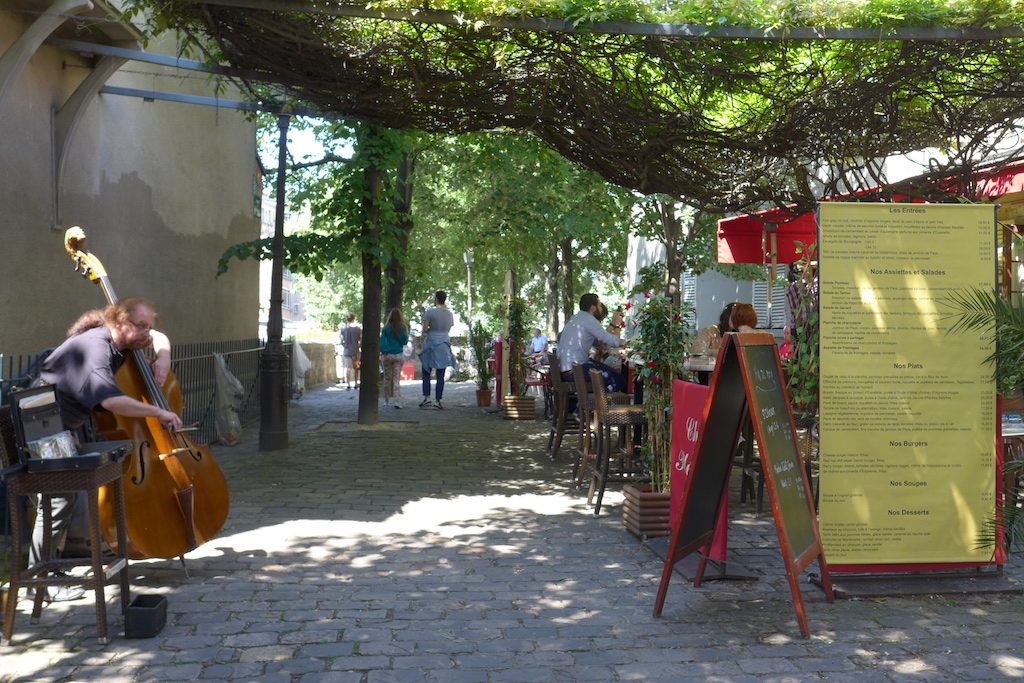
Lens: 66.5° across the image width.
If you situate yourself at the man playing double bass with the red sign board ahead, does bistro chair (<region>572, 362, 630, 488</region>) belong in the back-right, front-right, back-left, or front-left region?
front-left

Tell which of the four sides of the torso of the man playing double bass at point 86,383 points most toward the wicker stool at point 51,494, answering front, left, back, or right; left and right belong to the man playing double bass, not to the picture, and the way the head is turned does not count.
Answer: right

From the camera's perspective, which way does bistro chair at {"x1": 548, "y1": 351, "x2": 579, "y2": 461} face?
to the viewer's right

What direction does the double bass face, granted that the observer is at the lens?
facing the viewer and to the right of the viewer

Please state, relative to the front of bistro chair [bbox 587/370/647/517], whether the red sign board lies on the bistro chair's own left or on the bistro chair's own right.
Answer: on the bistro chair's own right

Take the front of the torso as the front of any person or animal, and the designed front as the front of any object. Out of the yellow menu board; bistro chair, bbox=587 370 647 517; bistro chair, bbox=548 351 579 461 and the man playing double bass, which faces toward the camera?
the yellow menu board

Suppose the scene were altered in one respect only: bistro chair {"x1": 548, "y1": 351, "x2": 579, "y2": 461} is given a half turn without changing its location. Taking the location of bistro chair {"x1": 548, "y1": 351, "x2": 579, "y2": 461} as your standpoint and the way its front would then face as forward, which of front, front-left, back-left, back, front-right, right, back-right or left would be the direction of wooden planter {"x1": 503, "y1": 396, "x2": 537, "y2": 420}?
right

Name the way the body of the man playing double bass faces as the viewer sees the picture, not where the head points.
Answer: to the viewer's right

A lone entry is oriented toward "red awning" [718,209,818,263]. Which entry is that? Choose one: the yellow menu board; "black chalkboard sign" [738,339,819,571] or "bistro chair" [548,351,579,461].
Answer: the bistro chair

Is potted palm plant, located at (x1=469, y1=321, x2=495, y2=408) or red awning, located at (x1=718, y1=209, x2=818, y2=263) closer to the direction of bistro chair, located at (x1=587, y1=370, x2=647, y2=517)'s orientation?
the red awning

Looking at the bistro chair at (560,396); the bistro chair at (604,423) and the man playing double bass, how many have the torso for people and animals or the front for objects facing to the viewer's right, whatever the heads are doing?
3

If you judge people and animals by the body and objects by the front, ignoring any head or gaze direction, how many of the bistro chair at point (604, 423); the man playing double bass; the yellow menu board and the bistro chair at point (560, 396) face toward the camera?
1

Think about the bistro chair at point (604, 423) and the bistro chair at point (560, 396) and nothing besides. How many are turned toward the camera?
0

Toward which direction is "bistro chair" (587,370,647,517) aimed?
to the viewer's right
